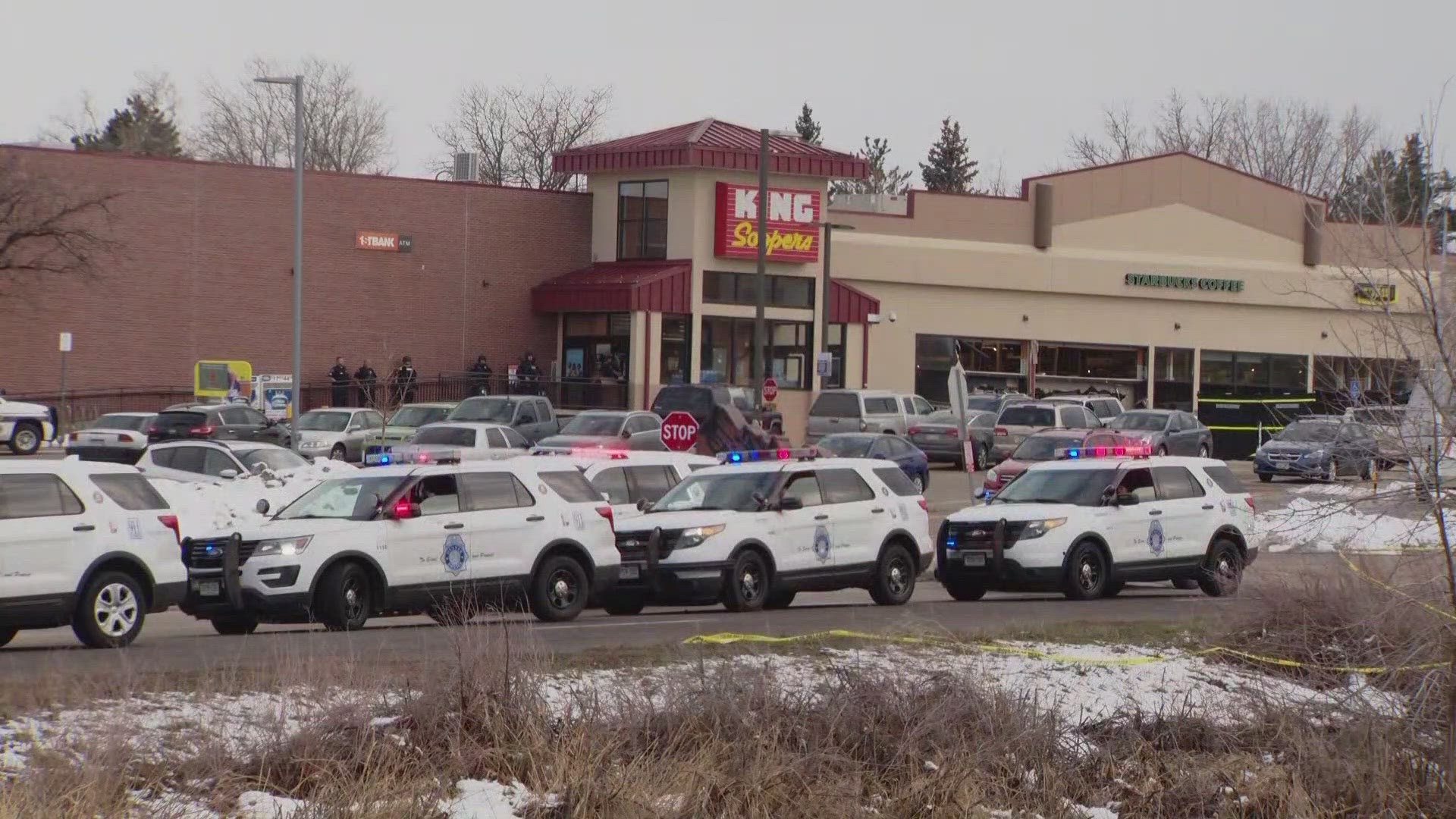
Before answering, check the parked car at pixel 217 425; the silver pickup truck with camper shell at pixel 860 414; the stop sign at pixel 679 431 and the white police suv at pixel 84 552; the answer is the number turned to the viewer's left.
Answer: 1

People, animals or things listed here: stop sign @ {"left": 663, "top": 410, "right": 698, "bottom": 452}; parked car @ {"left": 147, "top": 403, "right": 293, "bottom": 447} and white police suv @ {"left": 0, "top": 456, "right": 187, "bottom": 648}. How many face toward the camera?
1

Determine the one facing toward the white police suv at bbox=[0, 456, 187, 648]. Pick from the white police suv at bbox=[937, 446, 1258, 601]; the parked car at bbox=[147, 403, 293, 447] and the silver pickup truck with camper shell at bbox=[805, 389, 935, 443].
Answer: the white police suv at bbox=[937, 446, 1258, 601]

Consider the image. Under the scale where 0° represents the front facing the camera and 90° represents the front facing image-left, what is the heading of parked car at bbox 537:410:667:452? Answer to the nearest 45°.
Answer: approximately 45°

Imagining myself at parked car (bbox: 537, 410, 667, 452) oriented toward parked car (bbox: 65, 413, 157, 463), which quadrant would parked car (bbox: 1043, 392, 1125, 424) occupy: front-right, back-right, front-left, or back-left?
back-right

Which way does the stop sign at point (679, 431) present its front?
toward the camera

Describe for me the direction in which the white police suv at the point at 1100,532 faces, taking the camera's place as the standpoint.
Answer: facing the viewer and to the left of the viewer

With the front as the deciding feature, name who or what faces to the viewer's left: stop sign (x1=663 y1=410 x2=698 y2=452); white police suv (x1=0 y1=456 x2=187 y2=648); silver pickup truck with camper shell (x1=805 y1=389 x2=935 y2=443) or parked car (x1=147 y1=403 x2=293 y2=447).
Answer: the white police suv

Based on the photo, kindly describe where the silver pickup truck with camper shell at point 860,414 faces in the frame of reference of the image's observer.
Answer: facing away from the viewer and to the right of the viewer

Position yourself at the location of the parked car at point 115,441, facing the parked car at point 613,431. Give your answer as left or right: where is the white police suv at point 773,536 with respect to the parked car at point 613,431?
right

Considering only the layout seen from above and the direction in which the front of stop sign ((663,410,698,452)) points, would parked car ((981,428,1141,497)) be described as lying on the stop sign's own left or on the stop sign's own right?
on the stop sign's own left

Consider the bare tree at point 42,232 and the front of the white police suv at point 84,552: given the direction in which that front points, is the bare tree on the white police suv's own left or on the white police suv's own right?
on the white police suv's own right

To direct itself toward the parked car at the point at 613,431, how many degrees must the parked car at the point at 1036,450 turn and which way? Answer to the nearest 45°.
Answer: approximately 45° to its right
